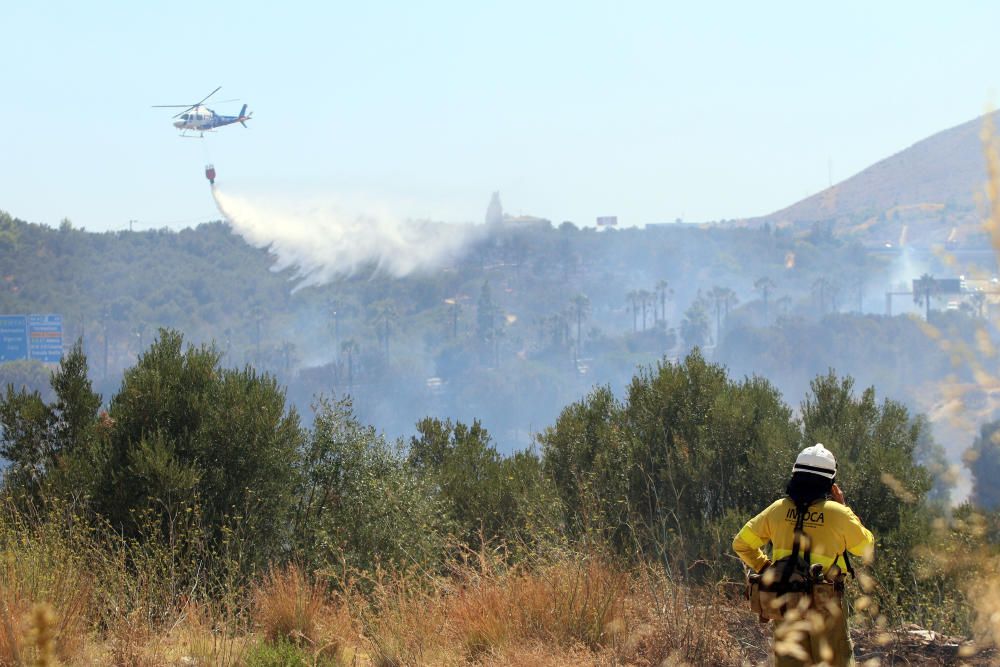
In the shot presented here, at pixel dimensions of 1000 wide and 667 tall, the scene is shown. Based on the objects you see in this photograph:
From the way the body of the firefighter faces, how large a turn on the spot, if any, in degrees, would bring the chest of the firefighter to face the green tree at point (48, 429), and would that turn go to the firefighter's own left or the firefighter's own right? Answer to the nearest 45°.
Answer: approximately 45° to the firefighter's own left

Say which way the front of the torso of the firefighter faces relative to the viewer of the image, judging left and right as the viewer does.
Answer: facing away from the viewer

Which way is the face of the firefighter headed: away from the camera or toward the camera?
away from the camera

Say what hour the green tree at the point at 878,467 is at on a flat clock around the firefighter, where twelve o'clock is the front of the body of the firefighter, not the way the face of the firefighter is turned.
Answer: The green tree is roughly at 12 o'clock from the firefighter.
